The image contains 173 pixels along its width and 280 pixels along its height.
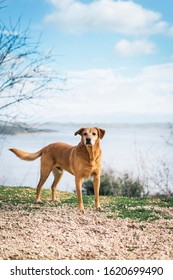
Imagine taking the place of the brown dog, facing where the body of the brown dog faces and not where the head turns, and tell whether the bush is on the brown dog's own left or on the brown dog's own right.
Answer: on the brown dog's own left
